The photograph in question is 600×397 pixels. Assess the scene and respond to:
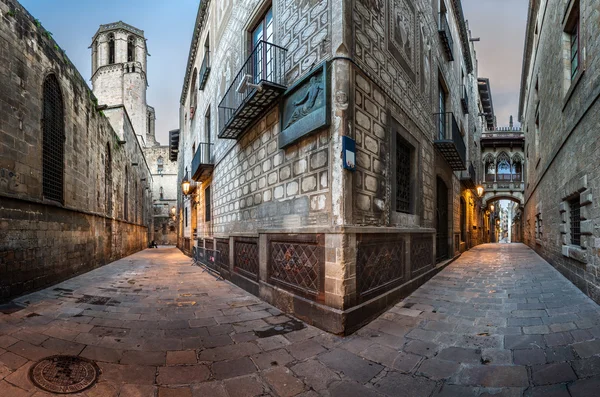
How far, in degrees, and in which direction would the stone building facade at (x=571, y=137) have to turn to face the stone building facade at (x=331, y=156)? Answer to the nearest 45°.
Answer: approximately 45° to its left

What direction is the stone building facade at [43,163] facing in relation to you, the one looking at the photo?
facing to the right of the viewer

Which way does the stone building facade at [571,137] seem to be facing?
to the viewer's left

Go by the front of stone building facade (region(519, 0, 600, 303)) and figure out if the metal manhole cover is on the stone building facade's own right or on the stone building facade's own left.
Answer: on the stone building facade's own left

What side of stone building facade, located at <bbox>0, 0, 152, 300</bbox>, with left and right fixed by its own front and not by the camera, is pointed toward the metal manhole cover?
right

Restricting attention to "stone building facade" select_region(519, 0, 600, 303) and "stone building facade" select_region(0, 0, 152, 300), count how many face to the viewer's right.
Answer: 1

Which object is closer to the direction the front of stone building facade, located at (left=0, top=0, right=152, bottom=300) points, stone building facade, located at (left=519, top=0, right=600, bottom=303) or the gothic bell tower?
the stone building facade

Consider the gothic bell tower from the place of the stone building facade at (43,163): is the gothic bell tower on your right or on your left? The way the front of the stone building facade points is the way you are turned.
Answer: on your left
